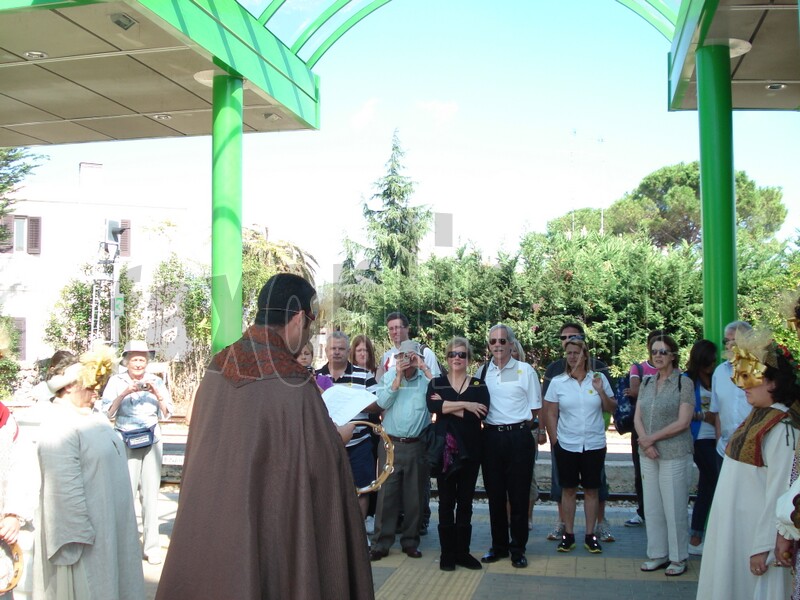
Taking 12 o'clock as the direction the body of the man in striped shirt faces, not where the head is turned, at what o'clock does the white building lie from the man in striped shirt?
The white building is roughly at 5 o'clock from the man in striped shirt.

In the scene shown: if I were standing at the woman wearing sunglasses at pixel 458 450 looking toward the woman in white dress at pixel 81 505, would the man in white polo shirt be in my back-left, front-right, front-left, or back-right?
back-left

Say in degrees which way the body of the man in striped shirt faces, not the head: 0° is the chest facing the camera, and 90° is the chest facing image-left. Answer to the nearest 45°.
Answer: approximately 0°

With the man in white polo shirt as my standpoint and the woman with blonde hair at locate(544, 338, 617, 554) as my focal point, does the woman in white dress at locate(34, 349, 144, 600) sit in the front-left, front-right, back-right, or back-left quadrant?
back-right

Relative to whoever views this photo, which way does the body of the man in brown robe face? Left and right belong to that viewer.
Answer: facing away from the viewer and to the right of the viewer

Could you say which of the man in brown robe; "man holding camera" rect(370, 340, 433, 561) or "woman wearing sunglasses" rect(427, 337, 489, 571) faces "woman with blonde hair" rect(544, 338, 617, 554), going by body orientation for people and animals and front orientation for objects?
the man in brown robe

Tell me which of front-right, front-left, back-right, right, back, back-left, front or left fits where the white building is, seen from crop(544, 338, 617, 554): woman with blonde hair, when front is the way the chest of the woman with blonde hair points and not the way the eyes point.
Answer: back-right

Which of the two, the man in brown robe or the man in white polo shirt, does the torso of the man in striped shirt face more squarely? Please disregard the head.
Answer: the man in brown robe

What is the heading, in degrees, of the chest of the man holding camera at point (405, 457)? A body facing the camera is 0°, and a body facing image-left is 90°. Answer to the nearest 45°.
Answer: approximately 0°

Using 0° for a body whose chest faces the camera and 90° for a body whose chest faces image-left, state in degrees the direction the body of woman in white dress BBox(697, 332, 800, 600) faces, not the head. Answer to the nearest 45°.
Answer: approximately 90°
